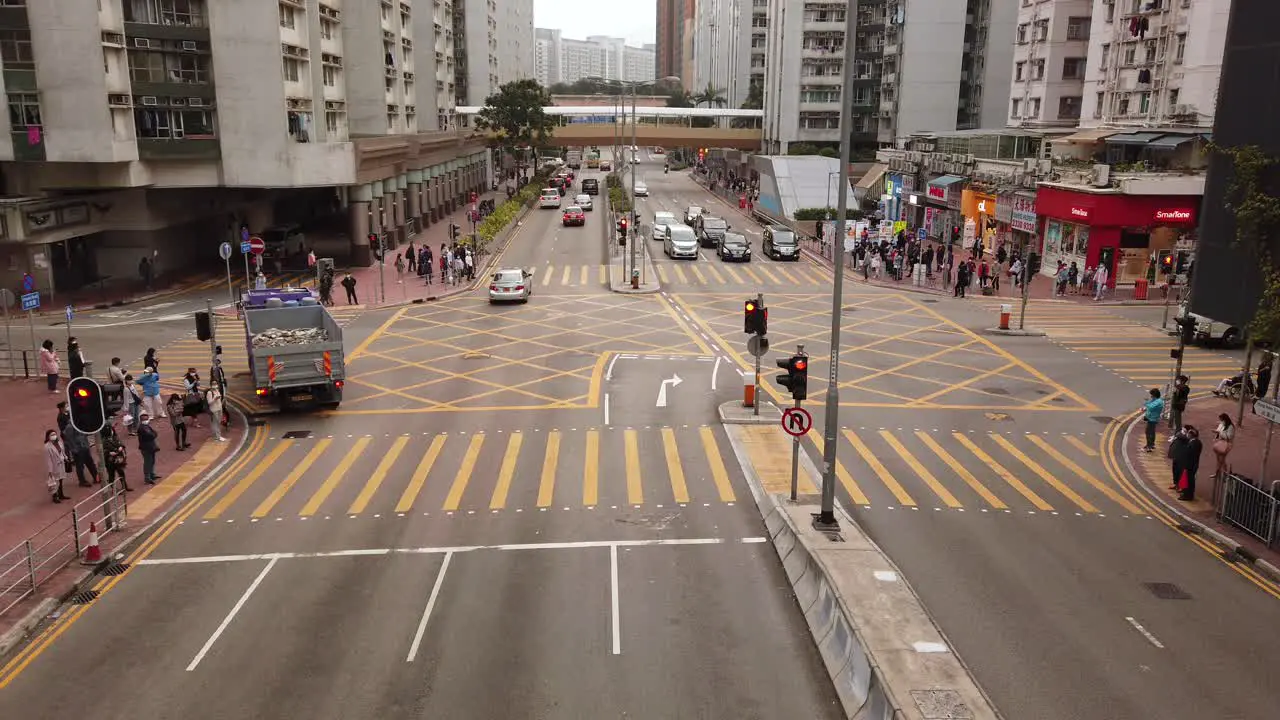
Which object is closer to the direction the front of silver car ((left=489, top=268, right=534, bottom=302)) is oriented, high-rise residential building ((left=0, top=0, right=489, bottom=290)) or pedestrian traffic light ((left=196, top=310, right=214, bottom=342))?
the high-rise residential building

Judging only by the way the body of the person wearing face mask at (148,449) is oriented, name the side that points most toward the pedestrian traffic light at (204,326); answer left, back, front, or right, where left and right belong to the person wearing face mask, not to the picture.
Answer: left

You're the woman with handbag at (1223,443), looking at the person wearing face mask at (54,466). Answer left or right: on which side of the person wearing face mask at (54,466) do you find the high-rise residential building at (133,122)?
right

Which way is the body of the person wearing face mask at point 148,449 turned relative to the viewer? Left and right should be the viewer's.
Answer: facing the viewer and to the right of the viewer

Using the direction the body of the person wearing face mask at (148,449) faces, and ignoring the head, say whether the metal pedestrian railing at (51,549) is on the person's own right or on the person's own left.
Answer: on the person's own right

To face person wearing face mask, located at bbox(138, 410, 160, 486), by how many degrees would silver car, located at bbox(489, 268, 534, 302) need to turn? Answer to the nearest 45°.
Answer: approximately 180°

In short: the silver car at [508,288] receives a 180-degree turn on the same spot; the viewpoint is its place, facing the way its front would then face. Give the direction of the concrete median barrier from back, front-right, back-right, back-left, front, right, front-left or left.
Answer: front

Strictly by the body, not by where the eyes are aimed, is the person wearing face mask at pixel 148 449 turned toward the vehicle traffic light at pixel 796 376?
yes

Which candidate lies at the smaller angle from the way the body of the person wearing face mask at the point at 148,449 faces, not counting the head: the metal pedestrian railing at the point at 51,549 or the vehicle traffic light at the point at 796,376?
the vehicle traffic light

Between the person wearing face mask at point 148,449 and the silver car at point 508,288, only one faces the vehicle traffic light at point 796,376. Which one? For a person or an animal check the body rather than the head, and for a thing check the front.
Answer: the person wearing face mask

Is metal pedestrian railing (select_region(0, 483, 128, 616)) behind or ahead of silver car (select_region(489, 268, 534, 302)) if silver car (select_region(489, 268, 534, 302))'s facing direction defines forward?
behind

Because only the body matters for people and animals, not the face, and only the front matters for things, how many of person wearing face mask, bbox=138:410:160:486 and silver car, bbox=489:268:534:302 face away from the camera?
1

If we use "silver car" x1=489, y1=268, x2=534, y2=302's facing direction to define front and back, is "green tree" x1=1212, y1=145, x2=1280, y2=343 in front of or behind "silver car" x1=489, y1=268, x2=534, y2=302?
behind

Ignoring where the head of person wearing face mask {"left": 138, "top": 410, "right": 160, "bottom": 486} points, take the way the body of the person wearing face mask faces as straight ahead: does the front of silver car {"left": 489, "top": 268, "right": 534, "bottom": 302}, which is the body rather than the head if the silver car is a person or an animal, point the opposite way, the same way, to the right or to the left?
to the left

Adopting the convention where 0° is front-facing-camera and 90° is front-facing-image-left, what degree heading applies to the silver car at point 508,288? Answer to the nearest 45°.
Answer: approximately 180°

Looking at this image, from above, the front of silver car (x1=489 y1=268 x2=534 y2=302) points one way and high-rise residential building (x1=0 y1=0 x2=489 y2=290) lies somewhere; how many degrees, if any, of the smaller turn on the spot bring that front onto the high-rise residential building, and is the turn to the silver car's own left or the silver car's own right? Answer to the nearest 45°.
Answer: approximately 90° to the silver car's own left

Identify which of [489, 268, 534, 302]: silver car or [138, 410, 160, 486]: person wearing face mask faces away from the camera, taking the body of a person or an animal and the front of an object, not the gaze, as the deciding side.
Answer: the silver car
